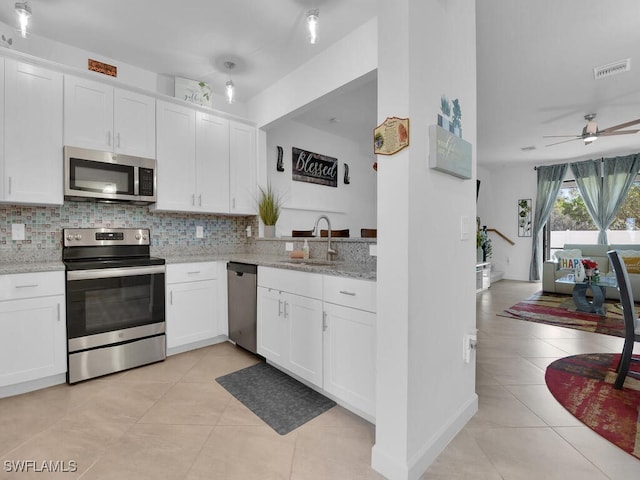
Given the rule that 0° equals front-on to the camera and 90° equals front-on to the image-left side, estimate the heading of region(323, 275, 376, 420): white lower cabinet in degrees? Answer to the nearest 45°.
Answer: approximately 45°

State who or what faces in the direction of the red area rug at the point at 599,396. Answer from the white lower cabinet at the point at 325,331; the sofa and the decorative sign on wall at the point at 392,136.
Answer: the sofa

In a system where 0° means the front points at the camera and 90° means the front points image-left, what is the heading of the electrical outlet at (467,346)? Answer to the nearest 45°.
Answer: approximately 315°

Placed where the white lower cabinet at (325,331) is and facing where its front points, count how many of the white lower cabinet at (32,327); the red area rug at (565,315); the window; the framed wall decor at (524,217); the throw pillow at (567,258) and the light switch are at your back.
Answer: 4

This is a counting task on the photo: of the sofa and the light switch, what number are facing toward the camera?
2

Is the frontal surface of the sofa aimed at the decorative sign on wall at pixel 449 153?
yes

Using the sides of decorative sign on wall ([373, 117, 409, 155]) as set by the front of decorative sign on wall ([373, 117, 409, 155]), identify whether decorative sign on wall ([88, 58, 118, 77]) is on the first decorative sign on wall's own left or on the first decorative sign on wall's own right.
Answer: on the first decorative sign on wall's own right

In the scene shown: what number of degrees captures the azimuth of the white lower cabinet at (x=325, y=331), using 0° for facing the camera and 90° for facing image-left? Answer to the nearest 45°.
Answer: approximately 45°

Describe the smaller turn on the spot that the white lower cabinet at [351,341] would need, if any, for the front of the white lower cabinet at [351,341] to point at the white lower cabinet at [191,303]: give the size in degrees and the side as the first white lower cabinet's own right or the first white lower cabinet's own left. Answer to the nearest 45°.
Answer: approximately 90° to the first white lower cabinet's own right

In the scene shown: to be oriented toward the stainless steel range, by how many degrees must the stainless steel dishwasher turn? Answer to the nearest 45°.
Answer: approximately 45° to its right
